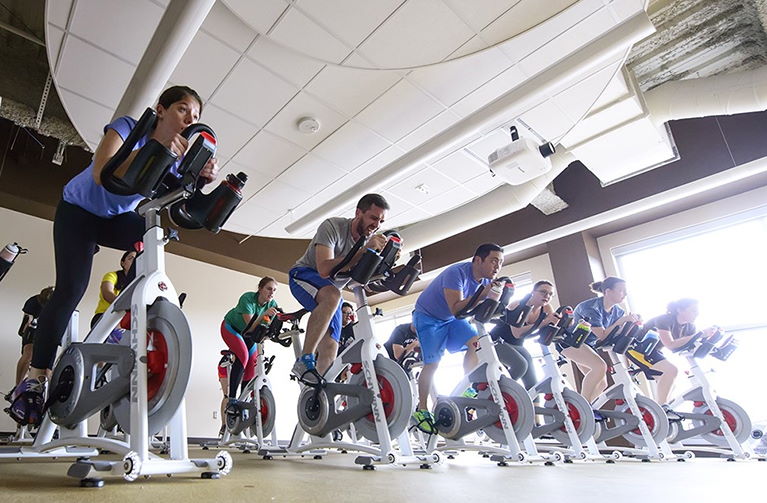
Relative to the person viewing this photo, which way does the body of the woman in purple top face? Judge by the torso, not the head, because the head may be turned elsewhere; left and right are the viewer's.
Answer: facing the viewer and to the right of the viewer

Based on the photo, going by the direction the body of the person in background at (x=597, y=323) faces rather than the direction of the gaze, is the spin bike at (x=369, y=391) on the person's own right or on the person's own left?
on the person's own right

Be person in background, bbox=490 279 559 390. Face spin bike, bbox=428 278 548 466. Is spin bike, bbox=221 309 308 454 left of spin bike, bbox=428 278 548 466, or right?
right

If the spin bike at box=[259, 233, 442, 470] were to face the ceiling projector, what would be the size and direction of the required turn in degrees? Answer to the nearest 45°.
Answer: approximately 90° to its left

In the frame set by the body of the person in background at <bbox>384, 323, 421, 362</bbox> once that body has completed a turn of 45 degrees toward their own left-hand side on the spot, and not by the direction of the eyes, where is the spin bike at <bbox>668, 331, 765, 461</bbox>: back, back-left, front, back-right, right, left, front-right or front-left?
front

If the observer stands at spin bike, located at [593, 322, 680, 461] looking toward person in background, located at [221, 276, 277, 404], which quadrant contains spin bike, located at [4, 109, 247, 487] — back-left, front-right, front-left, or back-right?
front-left

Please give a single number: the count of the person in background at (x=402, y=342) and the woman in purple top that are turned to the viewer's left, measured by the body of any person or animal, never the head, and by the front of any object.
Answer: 0

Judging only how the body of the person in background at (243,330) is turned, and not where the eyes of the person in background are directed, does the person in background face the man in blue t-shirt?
yes
